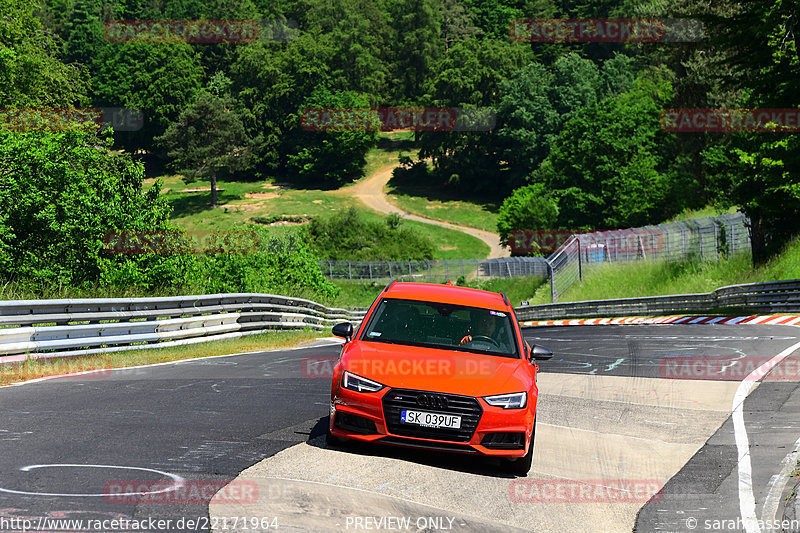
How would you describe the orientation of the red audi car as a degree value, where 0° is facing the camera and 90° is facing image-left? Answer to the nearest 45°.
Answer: approximately 0°

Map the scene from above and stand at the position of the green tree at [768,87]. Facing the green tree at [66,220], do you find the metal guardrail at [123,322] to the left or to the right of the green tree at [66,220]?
left

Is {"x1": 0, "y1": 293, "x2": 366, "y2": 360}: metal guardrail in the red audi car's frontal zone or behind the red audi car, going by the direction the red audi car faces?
behind

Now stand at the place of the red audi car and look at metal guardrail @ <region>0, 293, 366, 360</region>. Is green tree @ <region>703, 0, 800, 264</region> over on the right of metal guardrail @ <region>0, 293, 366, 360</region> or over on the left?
right

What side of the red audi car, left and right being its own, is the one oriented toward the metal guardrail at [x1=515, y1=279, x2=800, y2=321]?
back

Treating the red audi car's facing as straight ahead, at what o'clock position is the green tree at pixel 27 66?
The green tree is roughly at 5 o'clock from the red audi car.

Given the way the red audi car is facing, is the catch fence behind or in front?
behind

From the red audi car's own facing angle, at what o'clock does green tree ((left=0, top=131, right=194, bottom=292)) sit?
The green tree is roughly at 5 o'clock from the red audi car.
